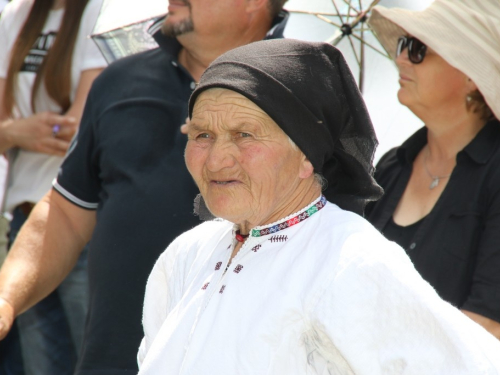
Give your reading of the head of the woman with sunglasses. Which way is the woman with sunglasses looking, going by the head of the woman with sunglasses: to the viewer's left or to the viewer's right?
to the viewer's left

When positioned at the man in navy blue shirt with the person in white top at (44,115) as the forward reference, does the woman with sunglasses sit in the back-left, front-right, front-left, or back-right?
back-right

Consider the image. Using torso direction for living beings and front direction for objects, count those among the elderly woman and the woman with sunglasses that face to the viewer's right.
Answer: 0

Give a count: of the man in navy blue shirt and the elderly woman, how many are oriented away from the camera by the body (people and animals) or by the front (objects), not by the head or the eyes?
0

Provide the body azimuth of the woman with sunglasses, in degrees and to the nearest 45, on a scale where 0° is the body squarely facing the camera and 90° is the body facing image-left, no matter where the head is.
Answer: approximately 45°

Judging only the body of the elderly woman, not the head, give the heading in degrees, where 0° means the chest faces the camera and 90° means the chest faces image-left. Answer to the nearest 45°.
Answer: approximately 45°

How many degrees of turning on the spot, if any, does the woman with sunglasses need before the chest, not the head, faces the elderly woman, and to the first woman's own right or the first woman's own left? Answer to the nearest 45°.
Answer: approximately 45° to the first woman's own left

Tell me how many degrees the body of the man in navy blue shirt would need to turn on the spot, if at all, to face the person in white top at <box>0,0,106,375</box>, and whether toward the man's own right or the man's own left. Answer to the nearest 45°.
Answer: approximately 90° to the man's own right
